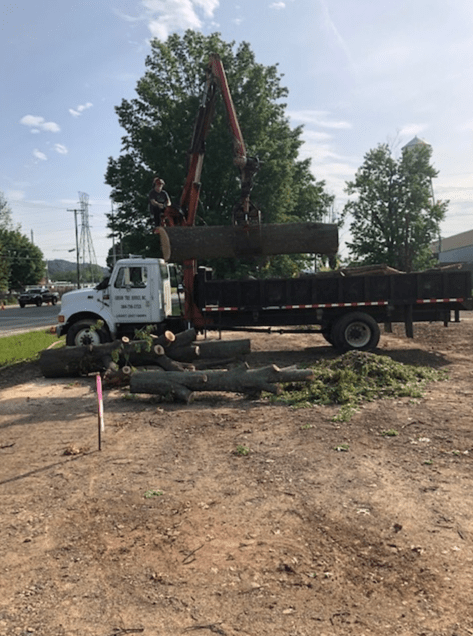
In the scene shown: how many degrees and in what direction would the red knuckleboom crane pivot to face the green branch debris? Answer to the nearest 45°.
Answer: approximately 45° to its right

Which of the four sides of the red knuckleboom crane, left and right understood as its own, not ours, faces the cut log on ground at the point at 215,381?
right

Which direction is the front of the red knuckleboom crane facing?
to the viewer's right

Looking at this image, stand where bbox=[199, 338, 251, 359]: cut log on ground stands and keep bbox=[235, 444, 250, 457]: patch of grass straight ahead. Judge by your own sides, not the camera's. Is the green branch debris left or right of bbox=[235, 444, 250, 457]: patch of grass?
left

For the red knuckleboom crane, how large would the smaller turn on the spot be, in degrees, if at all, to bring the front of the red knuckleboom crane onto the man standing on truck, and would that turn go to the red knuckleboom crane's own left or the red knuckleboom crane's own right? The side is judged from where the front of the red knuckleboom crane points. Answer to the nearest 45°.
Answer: approximately 180°

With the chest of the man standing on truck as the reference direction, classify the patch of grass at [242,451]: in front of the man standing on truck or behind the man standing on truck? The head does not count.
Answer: in front

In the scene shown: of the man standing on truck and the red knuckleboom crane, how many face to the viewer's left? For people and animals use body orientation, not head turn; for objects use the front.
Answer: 0

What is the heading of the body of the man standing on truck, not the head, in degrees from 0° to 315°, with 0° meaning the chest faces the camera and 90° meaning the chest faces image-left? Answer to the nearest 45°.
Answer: approximately 315°

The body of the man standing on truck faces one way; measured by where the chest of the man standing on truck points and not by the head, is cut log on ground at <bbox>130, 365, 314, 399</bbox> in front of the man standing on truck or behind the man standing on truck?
in front
